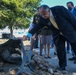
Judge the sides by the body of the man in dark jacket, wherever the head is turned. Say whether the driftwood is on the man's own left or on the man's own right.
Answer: on the man's own right

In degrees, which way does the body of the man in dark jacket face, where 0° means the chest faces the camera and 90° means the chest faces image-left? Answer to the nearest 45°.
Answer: approximately 45°
